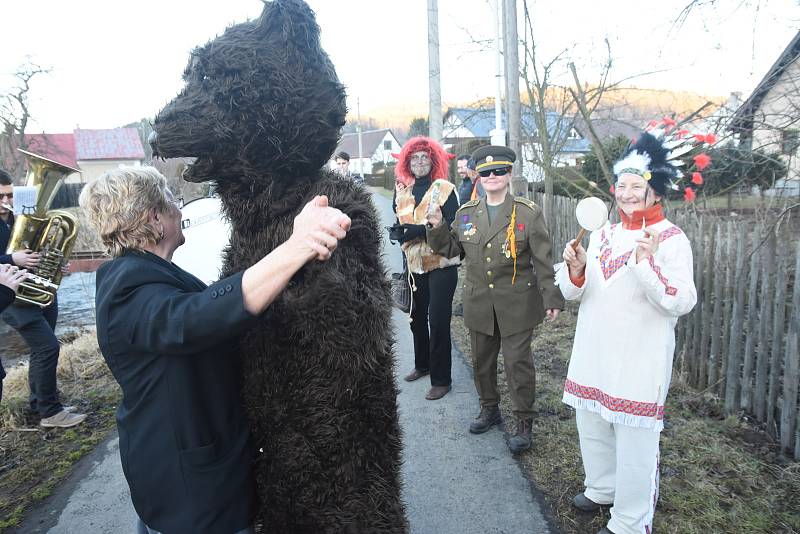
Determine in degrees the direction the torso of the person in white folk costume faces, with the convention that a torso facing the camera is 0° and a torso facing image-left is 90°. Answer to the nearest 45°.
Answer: approximately 45°

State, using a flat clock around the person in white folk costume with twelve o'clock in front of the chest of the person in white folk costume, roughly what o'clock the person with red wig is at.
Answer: The person with red wig is roughly at 3 o'clock from the person in white folk costume.

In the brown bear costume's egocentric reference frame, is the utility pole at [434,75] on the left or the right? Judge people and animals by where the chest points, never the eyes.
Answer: on its right

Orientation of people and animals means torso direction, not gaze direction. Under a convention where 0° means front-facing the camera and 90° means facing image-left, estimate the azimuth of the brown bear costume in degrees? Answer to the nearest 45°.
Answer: approximately 90°

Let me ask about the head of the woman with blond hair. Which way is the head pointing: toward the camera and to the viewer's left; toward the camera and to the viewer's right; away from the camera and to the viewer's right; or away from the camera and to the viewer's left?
away from the camera and to the viewer's right

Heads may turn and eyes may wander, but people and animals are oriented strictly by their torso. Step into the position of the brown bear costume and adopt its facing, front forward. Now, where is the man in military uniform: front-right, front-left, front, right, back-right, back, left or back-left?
back-right

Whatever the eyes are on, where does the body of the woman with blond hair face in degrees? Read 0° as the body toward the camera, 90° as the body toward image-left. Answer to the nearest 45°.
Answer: approximately 225°
